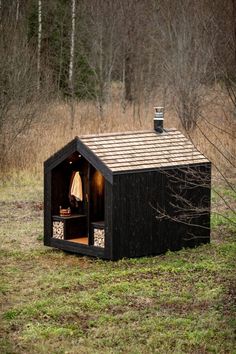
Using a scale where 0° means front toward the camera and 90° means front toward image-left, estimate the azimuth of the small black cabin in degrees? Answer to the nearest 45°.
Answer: approximately 45°
